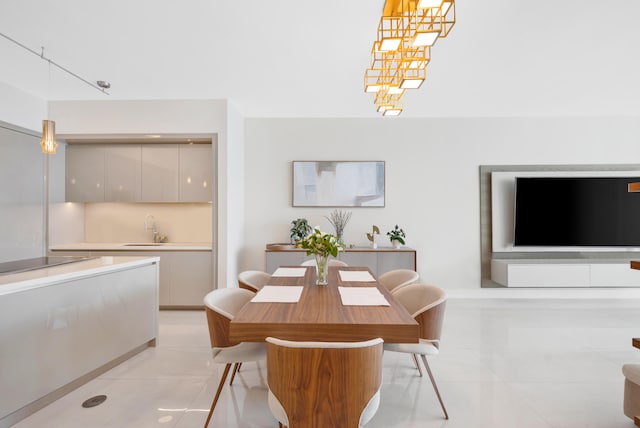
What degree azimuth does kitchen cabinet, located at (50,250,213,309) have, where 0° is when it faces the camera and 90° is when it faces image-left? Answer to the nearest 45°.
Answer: approximately 0°

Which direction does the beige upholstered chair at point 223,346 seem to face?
to the viewer's right

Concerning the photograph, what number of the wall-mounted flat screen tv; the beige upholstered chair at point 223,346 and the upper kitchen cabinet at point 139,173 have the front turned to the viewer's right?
1

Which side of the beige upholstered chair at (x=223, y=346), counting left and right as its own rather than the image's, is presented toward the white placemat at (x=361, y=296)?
front

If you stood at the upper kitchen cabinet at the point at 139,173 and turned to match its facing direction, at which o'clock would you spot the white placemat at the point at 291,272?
The white placemat is roughly at 11 o'clock from the upper kitchen cabinet.

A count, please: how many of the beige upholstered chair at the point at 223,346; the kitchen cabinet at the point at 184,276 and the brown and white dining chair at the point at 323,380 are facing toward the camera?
1

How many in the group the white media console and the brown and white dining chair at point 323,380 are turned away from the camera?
1

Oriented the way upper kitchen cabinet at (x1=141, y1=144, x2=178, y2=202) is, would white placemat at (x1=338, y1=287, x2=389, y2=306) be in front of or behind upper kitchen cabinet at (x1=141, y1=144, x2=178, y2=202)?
in front

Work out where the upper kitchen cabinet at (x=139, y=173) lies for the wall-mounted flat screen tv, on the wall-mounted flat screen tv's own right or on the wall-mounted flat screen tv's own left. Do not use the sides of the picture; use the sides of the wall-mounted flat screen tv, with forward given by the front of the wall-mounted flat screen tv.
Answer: on the wall-mounted flat screen tv's own right
